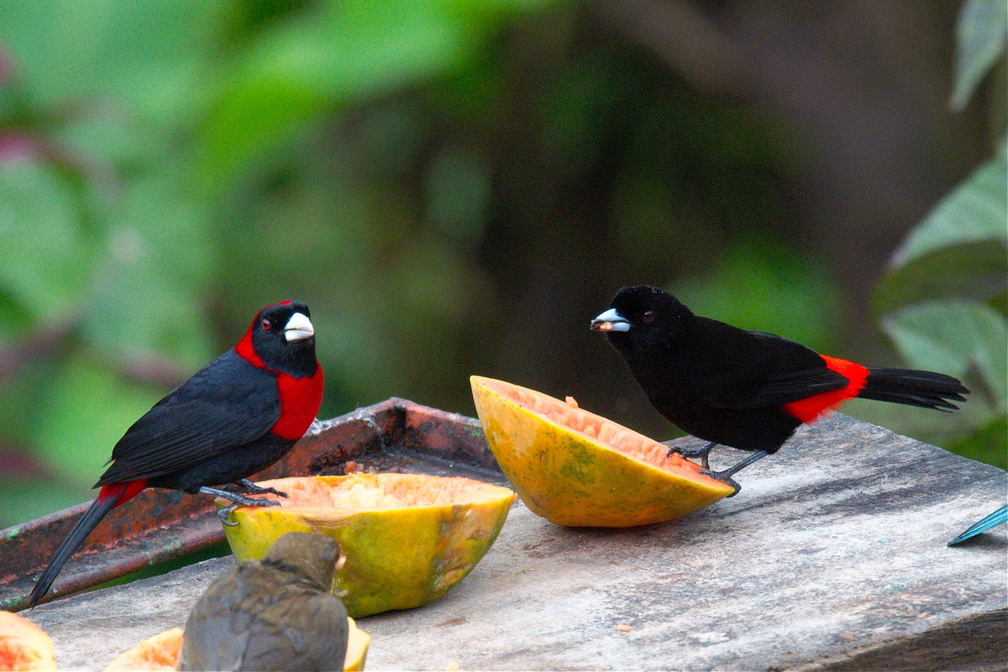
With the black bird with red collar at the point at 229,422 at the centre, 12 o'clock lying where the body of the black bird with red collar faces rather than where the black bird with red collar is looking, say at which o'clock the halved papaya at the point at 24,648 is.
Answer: The halved papaya is roughly at 4 o'clock from the black bird with red collar.

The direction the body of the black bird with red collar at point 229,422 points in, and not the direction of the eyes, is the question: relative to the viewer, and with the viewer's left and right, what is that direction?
facing to the right of the viewer
